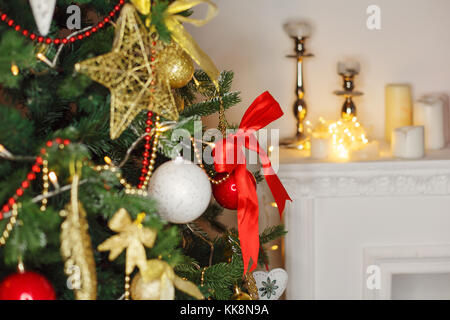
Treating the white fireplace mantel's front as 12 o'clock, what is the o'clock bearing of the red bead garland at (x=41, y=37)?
The red bead garland is roughly at 1 o'clock from the white fireplace mantel.

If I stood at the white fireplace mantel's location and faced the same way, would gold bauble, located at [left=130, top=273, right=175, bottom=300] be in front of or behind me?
in front

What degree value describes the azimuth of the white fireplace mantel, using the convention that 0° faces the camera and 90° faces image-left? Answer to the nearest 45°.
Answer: approximately 0°

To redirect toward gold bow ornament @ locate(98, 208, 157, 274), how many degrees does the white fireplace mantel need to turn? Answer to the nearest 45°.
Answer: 0° — it already faces it

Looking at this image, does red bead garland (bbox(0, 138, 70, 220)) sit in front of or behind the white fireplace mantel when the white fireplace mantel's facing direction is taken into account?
in front

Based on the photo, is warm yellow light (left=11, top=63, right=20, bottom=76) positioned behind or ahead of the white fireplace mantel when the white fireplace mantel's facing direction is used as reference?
ahead
